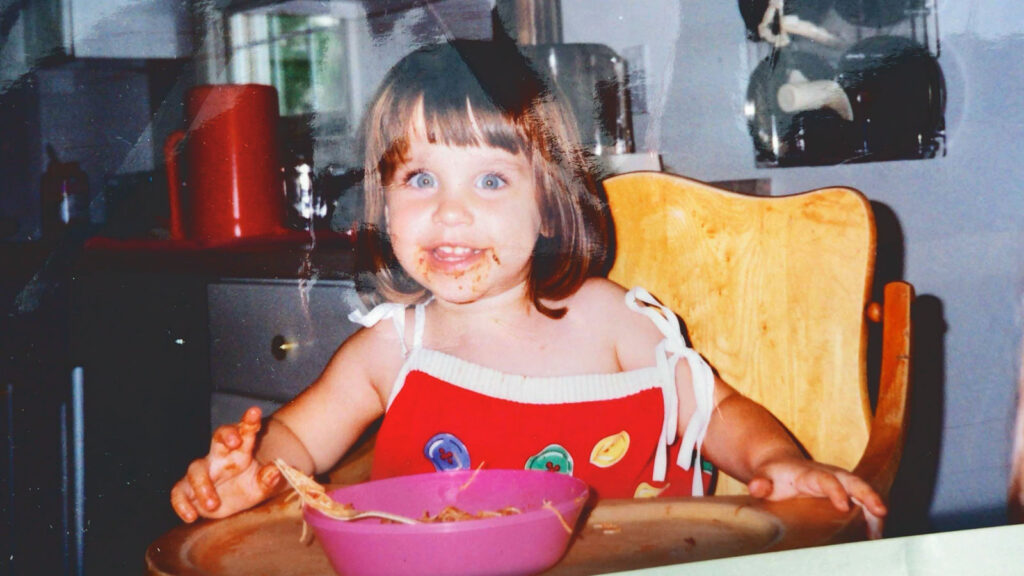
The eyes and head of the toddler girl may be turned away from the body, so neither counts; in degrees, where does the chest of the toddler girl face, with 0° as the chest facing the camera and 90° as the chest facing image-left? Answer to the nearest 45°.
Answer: approximately 0°
